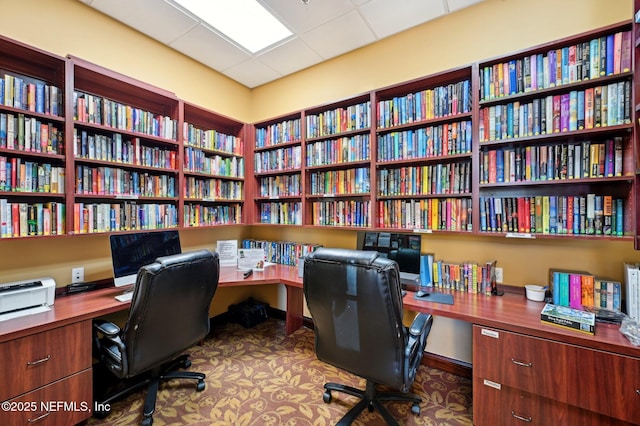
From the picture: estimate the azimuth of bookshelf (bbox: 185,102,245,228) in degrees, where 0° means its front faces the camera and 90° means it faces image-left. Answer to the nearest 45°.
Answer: approximately 315°

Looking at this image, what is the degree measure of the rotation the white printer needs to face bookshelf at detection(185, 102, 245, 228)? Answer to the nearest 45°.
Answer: approximately 45° to its left

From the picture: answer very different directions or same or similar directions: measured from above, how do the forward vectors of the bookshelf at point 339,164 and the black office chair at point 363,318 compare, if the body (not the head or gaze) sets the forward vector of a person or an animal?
very different directions

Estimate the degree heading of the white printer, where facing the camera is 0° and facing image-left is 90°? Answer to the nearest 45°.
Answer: approximately 315°

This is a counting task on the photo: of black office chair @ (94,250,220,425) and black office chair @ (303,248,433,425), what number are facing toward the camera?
0

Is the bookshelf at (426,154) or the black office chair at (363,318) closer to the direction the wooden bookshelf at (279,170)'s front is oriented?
the black office chair

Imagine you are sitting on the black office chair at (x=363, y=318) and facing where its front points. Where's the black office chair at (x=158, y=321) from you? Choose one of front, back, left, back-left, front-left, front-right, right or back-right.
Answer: back-left

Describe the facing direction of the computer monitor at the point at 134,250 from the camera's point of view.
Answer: facing the viewer and to the right of the viewer

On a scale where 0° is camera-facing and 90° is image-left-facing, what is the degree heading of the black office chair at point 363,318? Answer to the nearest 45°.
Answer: approximately 225°

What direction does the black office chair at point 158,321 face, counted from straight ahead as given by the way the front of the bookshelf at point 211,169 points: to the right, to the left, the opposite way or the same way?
the opposite way

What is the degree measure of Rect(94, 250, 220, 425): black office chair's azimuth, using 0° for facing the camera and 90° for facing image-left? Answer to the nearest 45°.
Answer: approximately 135°

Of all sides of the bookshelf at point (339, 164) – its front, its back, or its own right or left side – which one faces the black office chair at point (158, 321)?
front
